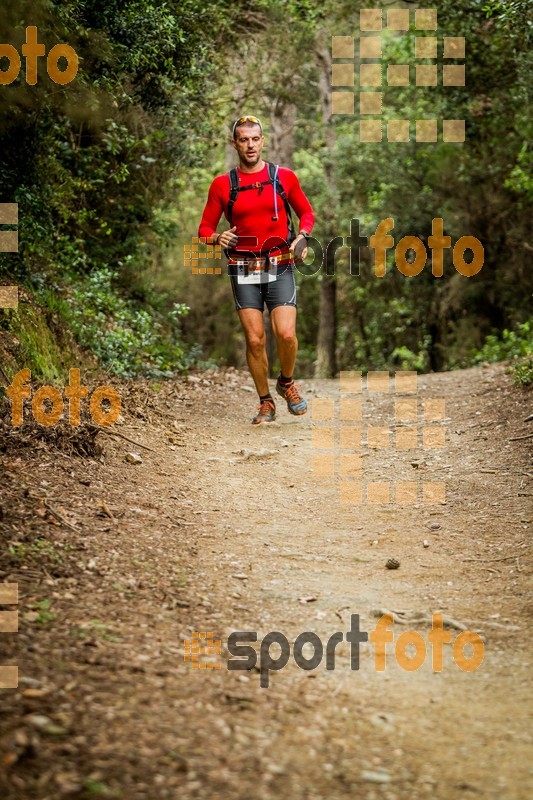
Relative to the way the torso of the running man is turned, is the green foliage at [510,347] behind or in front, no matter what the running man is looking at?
behind

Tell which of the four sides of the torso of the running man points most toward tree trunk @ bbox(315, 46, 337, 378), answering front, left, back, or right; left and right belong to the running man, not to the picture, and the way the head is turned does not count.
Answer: back

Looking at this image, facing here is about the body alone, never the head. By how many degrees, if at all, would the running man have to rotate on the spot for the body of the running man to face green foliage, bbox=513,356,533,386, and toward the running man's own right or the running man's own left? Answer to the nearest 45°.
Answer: approximately 135° to the running man's own left

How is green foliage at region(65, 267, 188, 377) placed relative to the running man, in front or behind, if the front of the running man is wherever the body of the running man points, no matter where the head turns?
behind

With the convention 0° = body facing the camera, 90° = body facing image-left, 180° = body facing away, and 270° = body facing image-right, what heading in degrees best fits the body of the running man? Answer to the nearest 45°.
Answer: approximately 0°
